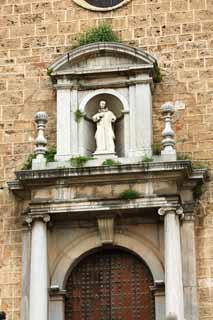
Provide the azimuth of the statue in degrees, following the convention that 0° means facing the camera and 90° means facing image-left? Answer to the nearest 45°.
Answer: approximately 0°

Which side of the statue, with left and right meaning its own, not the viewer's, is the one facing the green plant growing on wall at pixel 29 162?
right

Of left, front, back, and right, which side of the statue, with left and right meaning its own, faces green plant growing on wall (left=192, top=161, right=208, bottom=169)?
left

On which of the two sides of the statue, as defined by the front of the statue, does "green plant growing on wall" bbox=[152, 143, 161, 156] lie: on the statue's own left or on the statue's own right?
on the statue's own left

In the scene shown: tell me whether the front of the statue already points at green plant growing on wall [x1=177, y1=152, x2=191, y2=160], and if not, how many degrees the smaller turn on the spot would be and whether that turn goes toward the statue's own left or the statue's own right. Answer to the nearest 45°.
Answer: approximately 90° to the statue's own left

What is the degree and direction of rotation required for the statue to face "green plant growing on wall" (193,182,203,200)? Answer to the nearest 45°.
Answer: approximately 90° to its left

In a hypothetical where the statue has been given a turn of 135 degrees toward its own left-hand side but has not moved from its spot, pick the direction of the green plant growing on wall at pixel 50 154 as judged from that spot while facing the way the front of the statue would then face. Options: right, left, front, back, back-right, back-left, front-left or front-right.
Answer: back-left

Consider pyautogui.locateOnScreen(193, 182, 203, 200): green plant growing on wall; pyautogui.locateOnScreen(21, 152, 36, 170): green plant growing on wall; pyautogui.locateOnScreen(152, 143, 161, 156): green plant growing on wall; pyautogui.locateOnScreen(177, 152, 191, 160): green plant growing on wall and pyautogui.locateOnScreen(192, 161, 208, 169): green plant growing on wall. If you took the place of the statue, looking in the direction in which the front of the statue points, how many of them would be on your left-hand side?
4
